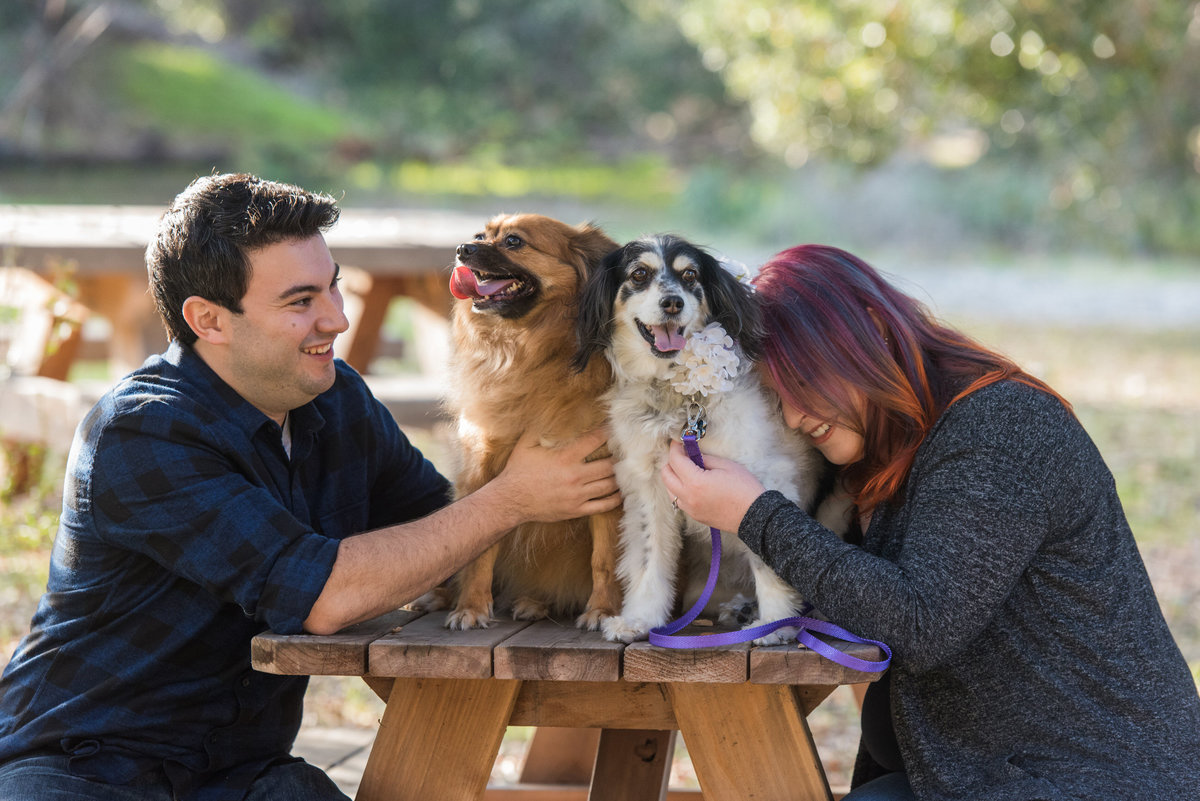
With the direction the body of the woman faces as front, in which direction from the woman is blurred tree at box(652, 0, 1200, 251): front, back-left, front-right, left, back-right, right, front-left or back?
right

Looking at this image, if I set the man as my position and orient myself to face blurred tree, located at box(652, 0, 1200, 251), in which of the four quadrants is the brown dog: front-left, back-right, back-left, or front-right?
front-right

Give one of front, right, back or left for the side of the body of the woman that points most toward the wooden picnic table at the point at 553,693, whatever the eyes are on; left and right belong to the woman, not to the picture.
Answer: front

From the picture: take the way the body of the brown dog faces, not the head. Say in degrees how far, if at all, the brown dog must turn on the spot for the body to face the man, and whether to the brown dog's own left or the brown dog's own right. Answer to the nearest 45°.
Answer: approximately 45° to the brown dog's own right

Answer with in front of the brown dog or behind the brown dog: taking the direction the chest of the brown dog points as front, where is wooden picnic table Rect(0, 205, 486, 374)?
behind

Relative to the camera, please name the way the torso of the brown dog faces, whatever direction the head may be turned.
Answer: toward the camera

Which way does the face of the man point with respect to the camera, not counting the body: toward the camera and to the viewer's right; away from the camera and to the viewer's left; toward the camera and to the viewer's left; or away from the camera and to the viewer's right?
toward the camera and to the viewer's right

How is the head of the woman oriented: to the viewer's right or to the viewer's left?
to the viewer's left

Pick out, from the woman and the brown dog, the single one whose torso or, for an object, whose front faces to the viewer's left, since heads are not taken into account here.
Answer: the woman

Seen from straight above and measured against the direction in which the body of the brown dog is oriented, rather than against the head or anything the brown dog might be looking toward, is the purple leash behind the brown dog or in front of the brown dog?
in front

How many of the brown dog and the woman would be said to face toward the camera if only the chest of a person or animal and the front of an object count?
1

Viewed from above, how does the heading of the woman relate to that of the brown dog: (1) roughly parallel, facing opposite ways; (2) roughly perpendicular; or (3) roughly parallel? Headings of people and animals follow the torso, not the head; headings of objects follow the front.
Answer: roughly perpendicular

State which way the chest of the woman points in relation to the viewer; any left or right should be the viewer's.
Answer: facing to the left of the viewer

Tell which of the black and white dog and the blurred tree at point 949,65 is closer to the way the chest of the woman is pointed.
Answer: the black and white dog
